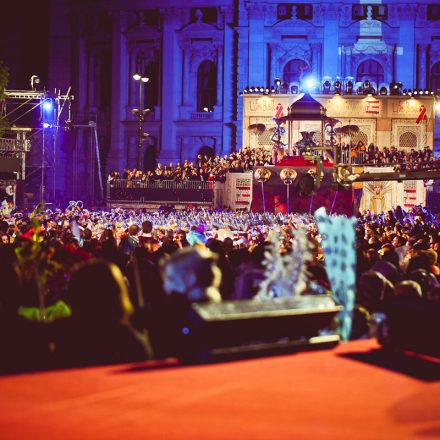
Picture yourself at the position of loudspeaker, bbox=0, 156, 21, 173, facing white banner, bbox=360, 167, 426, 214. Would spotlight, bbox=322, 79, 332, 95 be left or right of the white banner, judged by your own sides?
left

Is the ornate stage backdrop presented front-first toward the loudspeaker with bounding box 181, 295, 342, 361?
yes

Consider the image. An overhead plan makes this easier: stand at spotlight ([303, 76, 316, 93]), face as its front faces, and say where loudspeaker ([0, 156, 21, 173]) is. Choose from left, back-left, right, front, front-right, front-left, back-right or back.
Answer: front-right

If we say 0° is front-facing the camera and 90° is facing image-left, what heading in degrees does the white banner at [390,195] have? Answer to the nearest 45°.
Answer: approximately 0°

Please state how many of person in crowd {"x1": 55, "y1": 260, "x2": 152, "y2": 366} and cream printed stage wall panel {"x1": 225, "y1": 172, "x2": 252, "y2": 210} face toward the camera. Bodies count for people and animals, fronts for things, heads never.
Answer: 1

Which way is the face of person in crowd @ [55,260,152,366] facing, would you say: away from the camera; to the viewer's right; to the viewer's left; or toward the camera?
away from the camera

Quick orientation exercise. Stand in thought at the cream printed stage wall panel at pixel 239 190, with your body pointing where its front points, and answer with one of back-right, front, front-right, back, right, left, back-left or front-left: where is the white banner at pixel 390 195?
left

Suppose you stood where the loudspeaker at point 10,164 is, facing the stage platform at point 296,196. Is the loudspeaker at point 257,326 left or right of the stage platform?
right

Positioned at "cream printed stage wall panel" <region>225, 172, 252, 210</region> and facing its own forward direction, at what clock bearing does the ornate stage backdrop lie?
The ornate stage backdrop is roughly at 7 o'clock from the cream printed stage wall panel.

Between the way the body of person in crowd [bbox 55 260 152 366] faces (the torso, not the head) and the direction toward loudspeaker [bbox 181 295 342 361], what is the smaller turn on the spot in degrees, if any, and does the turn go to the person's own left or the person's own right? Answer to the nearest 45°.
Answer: approximately 45° to the person's own right

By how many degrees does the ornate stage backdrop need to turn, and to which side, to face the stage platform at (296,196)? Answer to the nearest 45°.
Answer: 0° — it already faces it
